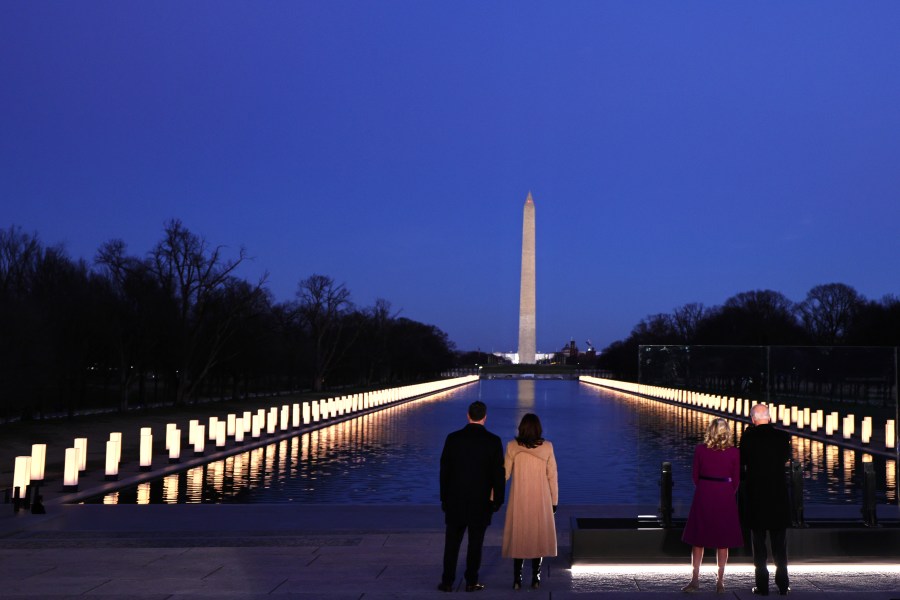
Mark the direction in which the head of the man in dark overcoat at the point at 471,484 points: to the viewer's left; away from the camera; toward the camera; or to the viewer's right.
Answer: away from the camera

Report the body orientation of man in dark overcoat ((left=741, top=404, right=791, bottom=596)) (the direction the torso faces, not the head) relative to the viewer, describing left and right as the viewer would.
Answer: facing away from the viewer

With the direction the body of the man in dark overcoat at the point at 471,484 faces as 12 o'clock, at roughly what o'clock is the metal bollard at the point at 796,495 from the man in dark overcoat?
The metal bollard is roughly at 2 o'clock from the man in dark overcoat.

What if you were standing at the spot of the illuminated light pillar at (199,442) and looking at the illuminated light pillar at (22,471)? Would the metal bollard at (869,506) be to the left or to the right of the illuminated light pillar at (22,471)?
left

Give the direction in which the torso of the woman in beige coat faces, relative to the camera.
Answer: away from the camera

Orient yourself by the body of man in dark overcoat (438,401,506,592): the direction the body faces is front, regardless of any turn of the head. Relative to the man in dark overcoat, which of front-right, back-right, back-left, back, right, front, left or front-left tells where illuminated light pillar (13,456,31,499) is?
front-left

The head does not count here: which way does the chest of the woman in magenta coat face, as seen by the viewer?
away from the camera

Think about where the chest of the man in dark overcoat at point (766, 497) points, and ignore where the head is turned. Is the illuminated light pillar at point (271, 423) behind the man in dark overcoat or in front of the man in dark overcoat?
in front

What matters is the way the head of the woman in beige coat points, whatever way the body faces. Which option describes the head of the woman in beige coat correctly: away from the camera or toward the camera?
away from the camera

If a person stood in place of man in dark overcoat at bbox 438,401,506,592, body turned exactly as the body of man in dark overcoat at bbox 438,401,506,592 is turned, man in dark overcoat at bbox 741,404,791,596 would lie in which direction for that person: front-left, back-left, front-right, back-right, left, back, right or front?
right

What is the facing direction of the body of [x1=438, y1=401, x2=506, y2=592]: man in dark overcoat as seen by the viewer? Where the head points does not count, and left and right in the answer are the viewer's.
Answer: facing away from the viewer

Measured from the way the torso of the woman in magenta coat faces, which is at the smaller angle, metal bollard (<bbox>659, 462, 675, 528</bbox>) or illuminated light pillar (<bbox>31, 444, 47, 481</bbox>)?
the metal bollard
